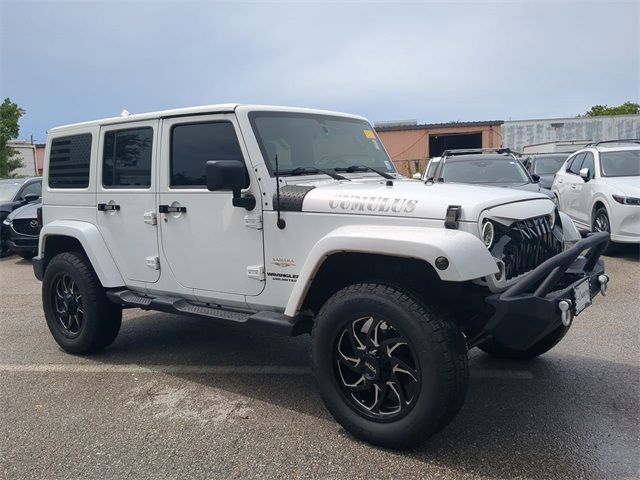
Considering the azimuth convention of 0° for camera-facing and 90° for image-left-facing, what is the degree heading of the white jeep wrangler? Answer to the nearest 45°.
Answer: approximately 315°

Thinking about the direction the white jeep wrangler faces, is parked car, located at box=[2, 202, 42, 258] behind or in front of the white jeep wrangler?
behind

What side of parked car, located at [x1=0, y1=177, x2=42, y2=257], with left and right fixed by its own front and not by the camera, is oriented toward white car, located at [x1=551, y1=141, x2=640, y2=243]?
left

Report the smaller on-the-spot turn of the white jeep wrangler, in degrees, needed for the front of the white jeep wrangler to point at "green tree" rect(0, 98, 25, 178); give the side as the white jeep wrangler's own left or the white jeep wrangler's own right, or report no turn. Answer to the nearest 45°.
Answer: approximately 180°

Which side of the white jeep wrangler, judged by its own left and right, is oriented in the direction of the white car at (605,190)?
left

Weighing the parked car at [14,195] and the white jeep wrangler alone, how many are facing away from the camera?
0

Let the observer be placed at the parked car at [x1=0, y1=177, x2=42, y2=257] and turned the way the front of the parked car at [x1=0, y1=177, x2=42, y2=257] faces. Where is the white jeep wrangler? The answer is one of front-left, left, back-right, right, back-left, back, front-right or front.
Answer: front-left

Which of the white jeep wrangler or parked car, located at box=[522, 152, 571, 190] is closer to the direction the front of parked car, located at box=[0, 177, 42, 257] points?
the white jeep wrangler

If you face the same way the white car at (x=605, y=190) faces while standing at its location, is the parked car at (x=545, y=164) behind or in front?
behind

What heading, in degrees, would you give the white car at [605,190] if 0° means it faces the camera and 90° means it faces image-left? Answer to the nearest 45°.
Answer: approximately 315°

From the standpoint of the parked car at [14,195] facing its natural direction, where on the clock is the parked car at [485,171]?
the parked car at [485,171] is roughly at 9 o'clock from the parked car at [14,195].

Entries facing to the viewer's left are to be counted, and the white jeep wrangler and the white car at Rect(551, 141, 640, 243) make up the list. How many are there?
0
